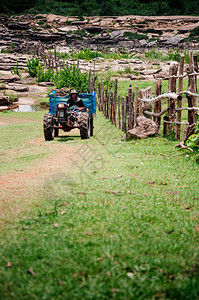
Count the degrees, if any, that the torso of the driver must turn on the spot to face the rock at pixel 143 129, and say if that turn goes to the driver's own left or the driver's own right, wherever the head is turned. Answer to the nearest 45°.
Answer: approximately 45° to the driver's own left

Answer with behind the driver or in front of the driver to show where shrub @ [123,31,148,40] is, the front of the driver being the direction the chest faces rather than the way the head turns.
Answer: behind

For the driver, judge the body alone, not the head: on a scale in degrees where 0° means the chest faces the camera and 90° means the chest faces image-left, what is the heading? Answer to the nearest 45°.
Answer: approximately 0°

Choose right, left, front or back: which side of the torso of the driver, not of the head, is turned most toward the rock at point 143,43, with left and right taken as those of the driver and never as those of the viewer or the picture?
back

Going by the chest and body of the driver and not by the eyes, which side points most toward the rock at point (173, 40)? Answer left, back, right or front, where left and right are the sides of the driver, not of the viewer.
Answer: back

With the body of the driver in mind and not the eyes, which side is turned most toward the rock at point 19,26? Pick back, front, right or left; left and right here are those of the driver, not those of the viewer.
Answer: back

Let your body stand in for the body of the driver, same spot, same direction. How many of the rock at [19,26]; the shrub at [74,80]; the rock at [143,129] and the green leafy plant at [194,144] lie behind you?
2

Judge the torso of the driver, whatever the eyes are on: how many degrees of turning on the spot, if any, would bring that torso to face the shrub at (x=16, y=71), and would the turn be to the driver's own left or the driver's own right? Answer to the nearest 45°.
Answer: approximately 180°

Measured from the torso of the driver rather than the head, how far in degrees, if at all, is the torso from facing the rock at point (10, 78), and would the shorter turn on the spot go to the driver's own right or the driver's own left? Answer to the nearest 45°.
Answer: approximately 180°
